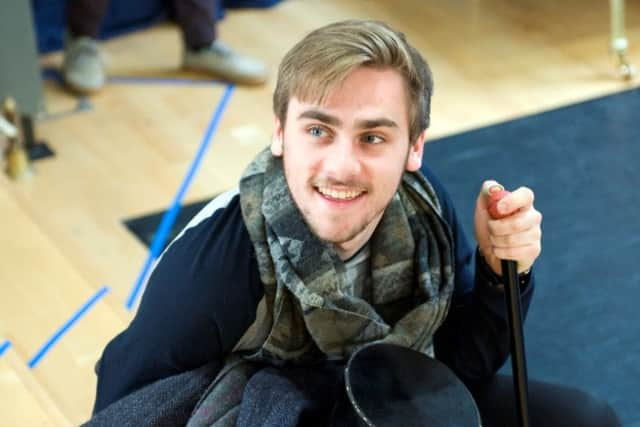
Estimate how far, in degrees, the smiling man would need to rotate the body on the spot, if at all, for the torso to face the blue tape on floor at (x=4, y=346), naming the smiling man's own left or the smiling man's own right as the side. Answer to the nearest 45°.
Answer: approximately 135° to the smiling man's own right

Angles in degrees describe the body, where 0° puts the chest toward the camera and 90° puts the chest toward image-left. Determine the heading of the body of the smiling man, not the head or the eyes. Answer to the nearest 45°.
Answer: approximately 0°

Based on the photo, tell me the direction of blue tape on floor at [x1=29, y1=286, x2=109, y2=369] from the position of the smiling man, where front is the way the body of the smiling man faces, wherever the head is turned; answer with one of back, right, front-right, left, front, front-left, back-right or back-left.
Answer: back-right
